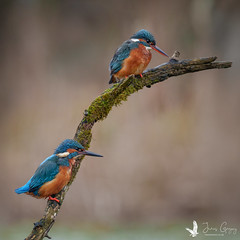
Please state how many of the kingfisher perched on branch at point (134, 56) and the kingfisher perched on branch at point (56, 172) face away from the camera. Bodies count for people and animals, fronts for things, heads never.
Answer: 0

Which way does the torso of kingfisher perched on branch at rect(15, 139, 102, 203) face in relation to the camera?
to the viewer's right

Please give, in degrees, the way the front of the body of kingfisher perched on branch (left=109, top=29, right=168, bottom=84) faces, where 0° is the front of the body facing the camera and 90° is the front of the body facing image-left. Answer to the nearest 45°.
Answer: approximately 315°
